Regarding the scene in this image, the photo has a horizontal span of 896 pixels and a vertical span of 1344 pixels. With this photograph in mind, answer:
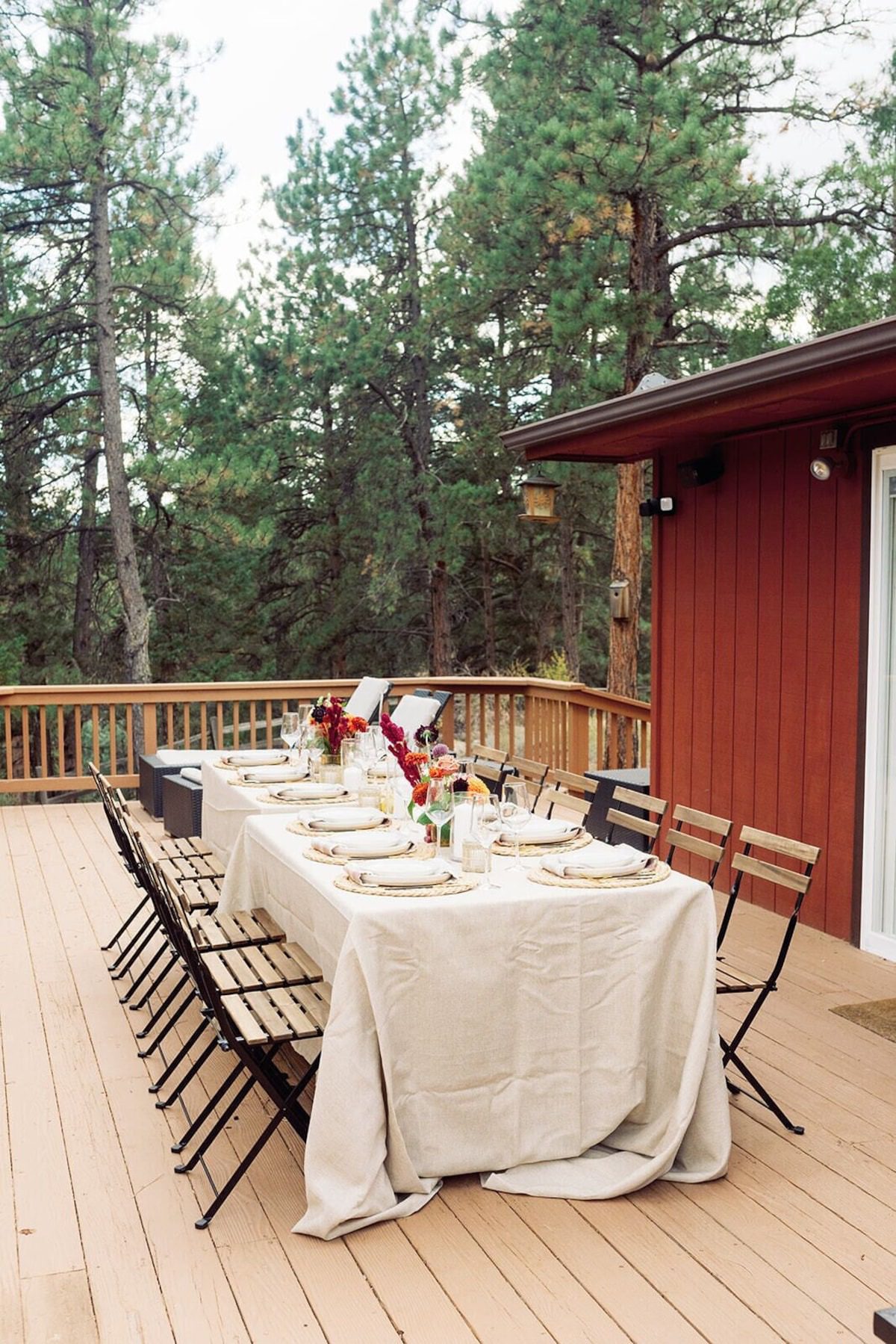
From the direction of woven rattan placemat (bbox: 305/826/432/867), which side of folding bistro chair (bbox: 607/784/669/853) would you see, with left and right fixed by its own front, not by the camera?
front

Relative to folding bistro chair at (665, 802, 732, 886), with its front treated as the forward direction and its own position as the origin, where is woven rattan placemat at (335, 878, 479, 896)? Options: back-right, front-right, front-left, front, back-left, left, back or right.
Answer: front

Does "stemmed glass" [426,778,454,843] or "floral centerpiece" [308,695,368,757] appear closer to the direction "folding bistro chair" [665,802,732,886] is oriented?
the stemmed glass

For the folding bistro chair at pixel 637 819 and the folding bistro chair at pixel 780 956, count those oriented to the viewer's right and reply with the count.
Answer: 0

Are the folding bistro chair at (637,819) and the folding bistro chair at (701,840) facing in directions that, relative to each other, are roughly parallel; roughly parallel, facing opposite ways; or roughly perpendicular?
roughly parallel

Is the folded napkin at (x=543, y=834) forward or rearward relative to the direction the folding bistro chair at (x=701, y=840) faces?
forward

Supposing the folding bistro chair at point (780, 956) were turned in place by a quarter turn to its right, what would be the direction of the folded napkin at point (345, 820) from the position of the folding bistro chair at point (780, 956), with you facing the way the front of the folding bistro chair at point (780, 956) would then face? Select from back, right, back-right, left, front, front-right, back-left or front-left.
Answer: front-left

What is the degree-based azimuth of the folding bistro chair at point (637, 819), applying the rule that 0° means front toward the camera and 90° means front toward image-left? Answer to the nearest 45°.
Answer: approximately 45°

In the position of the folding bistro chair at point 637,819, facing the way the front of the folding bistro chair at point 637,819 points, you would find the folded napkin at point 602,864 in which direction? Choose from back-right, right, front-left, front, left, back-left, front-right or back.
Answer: front-left

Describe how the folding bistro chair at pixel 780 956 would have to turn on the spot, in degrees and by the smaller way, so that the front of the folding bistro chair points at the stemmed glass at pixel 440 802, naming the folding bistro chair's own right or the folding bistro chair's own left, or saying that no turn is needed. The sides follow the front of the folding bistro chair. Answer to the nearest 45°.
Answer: approximately 45° to the folding bistro chair's own right

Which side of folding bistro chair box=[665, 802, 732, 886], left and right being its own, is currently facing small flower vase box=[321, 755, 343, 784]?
right

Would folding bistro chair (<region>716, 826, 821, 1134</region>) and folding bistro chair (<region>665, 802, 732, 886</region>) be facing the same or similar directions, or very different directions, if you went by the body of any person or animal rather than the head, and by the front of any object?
same or similar directions

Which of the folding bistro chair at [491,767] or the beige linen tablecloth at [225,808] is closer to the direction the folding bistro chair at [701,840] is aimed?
the beige linen tablecloth

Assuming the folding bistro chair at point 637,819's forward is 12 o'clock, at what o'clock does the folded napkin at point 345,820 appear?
The folded napkin is roughly at 1 o'clock from the folding bistro chair.

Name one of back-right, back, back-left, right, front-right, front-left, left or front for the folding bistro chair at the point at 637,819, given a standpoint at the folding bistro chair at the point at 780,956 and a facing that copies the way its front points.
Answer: right

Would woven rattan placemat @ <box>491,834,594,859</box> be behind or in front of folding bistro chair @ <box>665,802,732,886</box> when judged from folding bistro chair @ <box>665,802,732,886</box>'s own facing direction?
in front

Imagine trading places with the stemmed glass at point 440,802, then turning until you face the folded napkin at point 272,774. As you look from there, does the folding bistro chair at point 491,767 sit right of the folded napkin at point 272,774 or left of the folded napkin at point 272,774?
right

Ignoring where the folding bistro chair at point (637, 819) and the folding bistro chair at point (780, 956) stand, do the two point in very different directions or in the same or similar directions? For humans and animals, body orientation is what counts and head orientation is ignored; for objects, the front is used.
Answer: same or similar directions
